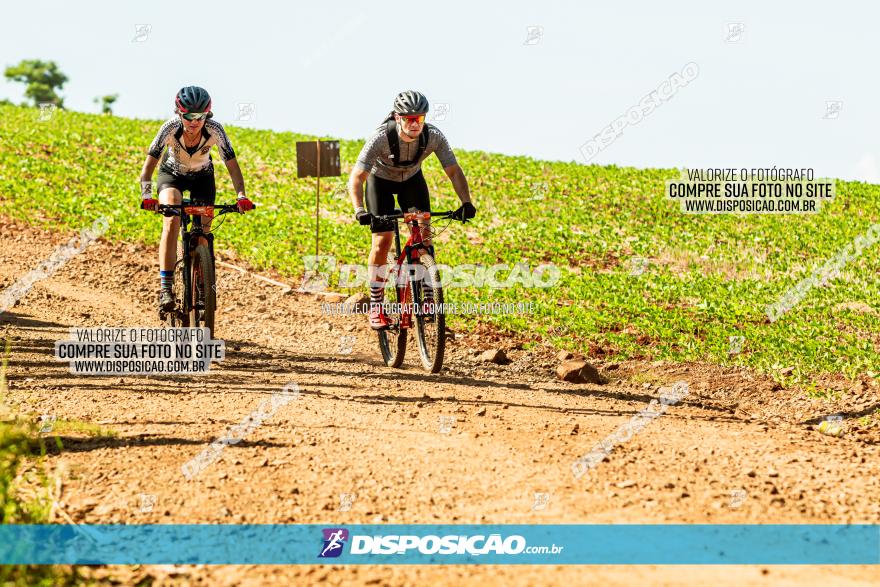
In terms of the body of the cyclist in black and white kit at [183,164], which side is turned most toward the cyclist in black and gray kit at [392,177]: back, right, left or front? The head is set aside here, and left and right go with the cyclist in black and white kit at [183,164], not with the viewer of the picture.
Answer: left

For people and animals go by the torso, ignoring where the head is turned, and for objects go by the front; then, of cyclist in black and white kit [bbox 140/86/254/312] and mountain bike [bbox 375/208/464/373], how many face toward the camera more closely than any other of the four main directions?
2

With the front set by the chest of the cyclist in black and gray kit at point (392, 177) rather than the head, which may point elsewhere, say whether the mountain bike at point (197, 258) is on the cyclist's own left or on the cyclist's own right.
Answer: on the cyclist's own right

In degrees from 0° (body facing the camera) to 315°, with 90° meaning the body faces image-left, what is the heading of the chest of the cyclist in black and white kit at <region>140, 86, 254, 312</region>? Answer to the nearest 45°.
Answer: approximately 0°

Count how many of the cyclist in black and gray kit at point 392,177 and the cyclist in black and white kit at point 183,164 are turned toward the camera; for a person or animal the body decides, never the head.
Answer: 2

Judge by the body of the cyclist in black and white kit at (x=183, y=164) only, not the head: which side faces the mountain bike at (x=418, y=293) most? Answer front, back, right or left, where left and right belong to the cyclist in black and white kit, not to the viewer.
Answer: left
